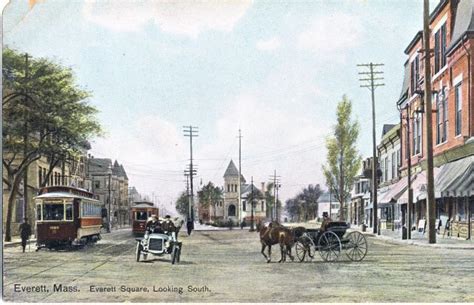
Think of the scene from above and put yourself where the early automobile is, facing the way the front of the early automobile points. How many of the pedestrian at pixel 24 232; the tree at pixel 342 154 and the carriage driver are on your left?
2

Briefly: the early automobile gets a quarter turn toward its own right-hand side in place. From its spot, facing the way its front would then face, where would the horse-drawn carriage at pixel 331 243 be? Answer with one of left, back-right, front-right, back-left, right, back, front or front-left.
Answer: back

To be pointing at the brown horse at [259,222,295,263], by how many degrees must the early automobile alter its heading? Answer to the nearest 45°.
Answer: approximately 90° to its left

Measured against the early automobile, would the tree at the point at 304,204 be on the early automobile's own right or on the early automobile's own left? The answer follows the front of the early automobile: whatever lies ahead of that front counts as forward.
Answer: on the early automobile's own left

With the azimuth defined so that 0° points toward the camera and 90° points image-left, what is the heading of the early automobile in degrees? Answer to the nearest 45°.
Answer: approximately 0°

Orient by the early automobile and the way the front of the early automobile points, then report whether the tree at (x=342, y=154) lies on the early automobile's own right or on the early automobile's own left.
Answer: on the early automobile's own left
